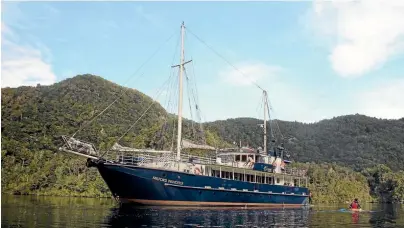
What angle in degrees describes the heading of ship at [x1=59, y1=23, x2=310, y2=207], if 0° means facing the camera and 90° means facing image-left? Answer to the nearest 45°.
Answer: approximately 45°
